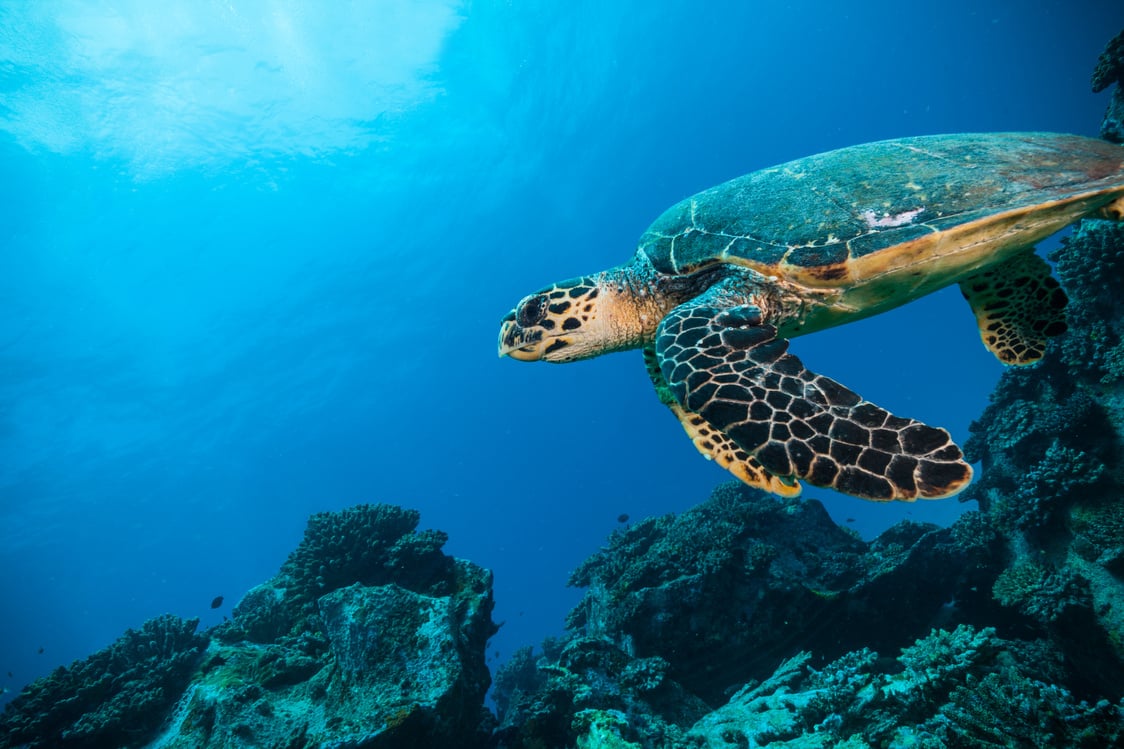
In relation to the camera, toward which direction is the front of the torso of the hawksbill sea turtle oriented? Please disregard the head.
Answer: to the viewer's left

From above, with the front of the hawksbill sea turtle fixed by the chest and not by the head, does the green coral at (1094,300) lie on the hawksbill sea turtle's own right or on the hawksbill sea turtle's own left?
on the hawksbill sea turtle's own right

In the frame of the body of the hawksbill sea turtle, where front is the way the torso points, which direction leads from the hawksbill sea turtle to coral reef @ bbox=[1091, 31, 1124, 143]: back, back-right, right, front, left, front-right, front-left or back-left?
back-right

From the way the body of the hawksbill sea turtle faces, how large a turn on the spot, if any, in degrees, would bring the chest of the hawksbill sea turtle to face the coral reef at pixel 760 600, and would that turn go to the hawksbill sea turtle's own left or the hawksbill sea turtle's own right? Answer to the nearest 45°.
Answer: approximately 45° to the hawksbill sea turtle's own right

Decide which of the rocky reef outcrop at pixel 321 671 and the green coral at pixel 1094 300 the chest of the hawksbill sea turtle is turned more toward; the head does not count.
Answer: the rocky reef outcrop

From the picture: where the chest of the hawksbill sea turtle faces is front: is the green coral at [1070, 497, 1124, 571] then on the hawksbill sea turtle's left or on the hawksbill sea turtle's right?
on the hawksbill sea turtle's right

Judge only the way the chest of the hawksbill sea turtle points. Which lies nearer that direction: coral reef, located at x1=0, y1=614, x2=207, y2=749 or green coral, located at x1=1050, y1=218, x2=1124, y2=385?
the coral reef

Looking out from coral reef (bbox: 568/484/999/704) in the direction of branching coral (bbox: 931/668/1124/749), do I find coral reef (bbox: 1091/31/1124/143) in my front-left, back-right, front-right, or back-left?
front-left

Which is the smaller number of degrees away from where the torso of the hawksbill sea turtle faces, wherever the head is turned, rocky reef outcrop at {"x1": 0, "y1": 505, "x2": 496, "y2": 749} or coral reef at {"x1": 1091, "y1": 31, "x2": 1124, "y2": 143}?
the rocky reef outcrop

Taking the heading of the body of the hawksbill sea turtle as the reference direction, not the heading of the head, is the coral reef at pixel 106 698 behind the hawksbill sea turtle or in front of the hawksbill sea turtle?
in front
